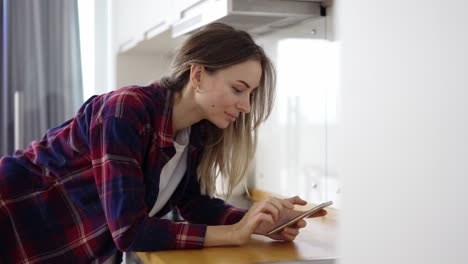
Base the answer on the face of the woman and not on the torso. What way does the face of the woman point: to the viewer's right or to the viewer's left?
to the viewer's right

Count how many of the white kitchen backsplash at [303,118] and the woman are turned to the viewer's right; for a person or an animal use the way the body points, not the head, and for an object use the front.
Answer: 1

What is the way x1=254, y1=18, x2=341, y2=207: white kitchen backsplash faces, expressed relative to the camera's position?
facing the viewer and to the left of the viewer

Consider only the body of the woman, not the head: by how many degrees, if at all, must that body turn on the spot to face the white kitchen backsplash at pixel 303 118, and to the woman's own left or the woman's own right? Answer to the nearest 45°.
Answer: approximately 45° to the woman's own left

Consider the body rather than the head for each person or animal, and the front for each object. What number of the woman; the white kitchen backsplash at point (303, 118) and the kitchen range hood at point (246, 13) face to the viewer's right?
1

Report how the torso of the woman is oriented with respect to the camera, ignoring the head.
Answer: to the viewer's right

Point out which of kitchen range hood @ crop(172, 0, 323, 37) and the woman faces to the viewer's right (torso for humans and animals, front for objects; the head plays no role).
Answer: the woman

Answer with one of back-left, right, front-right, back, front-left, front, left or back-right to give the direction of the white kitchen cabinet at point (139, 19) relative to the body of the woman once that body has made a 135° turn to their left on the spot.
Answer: front-right

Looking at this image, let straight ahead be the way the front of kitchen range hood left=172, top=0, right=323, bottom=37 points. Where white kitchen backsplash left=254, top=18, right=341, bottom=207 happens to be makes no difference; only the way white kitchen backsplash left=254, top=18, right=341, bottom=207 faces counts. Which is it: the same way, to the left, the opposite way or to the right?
the same way

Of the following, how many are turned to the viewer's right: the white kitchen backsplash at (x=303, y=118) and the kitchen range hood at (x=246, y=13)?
0
